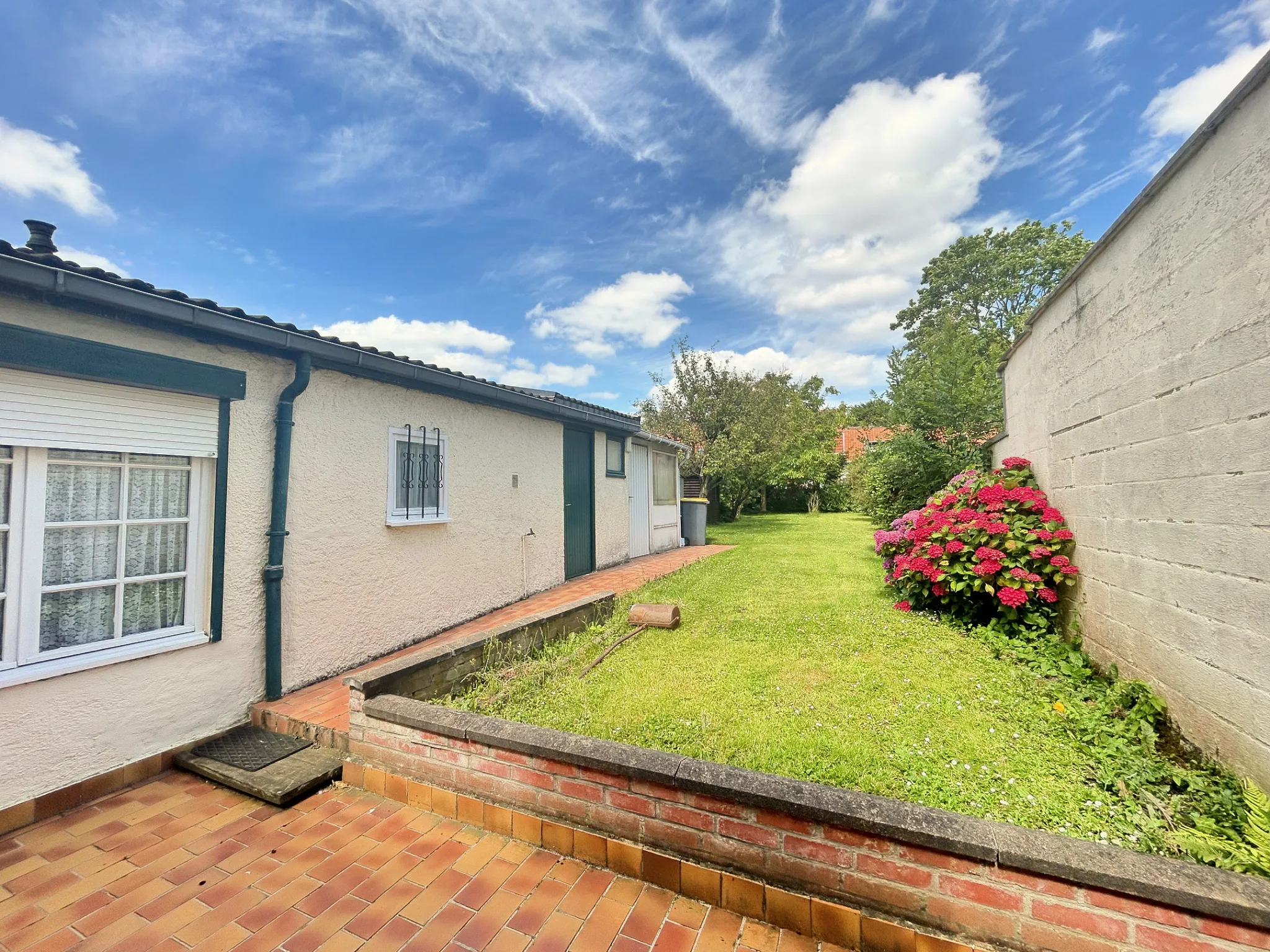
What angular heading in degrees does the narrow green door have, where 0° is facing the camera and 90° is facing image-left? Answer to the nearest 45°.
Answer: approximately 315°

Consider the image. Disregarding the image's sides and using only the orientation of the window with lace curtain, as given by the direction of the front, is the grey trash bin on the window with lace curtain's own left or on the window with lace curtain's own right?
on the window with lace curtain's own left

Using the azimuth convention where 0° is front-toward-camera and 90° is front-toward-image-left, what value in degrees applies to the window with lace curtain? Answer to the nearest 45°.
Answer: approximately 315°

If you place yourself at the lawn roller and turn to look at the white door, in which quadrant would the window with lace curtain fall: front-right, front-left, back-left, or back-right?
back-left

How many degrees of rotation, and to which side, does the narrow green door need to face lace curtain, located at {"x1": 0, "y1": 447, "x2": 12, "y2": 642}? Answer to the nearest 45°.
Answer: approximately 90° to its right

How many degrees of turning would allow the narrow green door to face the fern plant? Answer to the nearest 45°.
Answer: approximately 45° to its right

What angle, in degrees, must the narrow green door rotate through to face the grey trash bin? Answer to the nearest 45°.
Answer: approximately 90° to its left

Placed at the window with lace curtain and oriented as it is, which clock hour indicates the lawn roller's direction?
The lawn roller is roughly at 11 o'clock from the window with lace curtain.

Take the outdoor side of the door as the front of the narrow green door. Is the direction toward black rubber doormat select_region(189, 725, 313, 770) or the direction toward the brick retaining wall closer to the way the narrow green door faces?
the brick retaining wall
